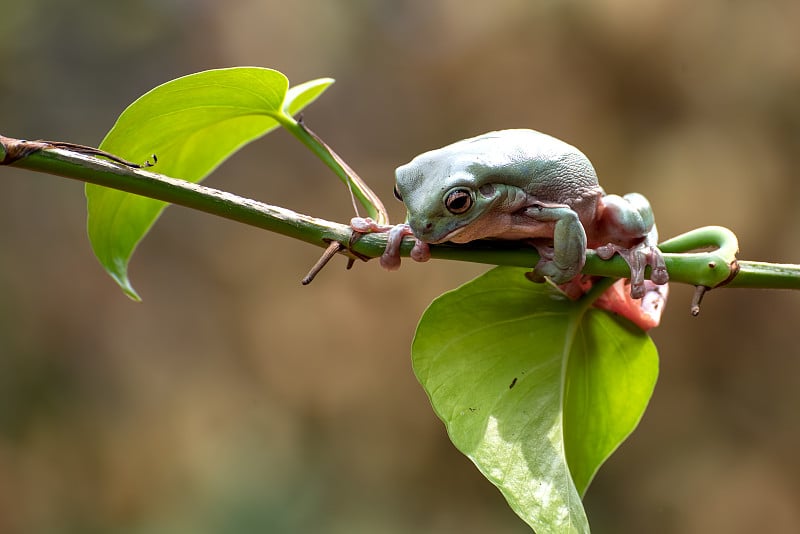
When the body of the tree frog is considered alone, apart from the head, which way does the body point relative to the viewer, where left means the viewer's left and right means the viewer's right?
facing the viewer and to the left of the viewer
